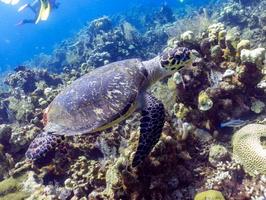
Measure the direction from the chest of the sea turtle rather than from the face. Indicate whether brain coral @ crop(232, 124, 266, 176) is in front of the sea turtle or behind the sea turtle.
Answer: in front

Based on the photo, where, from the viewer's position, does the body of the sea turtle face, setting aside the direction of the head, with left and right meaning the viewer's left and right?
facing to the right of the viewer
